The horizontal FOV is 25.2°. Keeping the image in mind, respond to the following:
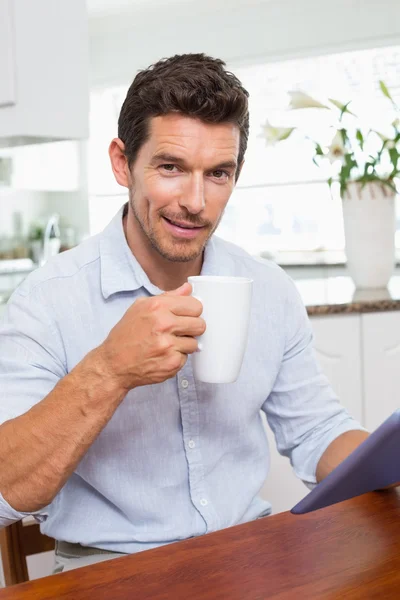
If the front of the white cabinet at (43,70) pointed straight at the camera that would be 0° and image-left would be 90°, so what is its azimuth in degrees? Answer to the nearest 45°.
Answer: approximately 315°

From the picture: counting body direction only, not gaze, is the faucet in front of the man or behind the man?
behind

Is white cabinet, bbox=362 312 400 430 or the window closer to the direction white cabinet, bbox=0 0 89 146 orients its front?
the white cabinet

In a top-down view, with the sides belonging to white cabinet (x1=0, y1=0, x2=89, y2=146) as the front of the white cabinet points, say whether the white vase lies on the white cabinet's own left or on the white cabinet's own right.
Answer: on the white cabinet's own left

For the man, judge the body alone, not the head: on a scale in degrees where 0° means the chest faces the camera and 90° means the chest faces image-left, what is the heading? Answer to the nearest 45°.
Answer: approximately 315°

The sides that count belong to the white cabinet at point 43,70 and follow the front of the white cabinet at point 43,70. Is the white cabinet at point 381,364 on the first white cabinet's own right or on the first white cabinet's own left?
on the first white cabinet's own left

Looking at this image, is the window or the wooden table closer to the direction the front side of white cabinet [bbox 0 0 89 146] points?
the wooden table

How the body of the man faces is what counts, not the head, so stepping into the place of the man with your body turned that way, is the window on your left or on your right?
on your left
